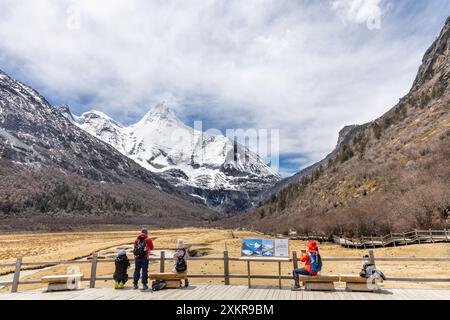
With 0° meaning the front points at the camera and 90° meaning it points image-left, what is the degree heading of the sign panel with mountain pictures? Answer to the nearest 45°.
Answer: approximately 0°

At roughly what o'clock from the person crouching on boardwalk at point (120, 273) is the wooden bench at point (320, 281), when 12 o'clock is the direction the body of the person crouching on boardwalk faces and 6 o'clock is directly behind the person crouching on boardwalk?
The wooden bench is roughly at 4 o'clock from the person crouching on boardwalk.

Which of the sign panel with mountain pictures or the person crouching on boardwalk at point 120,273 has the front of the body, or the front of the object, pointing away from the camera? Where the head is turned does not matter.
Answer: the person crouching on boardwalk

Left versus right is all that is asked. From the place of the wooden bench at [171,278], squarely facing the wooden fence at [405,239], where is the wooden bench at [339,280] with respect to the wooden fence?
right

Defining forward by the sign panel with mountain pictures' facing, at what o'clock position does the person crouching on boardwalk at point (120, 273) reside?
The person crouching on boardwalk is roughly at 3 o'clock from the sign panel with mountain pictures.

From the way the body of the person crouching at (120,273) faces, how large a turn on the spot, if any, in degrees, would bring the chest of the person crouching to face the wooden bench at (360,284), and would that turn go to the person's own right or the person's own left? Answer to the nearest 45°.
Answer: approximately 135° to the person's own right

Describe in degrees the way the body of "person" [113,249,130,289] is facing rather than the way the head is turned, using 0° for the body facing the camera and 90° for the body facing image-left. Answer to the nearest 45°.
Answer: approximately 180°

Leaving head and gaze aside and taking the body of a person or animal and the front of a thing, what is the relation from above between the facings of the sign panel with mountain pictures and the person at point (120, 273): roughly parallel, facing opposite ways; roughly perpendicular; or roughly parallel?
roughly parallel, facing opposite ways

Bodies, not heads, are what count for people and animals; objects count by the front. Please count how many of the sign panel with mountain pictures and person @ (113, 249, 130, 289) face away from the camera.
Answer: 1

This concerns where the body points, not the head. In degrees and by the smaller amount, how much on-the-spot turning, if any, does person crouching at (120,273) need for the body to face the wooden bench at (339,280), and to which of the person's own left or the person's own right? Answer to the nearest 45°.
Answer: approximately 135° to the person's own right

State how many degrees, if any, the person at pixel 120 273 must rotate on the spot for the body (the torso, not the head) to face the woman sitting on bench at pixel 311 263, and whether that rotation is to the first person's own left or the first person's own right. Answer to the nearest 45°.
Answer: approximately 135° to the first person's own right

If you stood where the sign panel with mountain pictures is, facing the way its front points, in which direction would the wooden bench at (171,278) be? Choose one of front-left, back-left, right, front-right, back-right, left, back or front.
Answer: right
